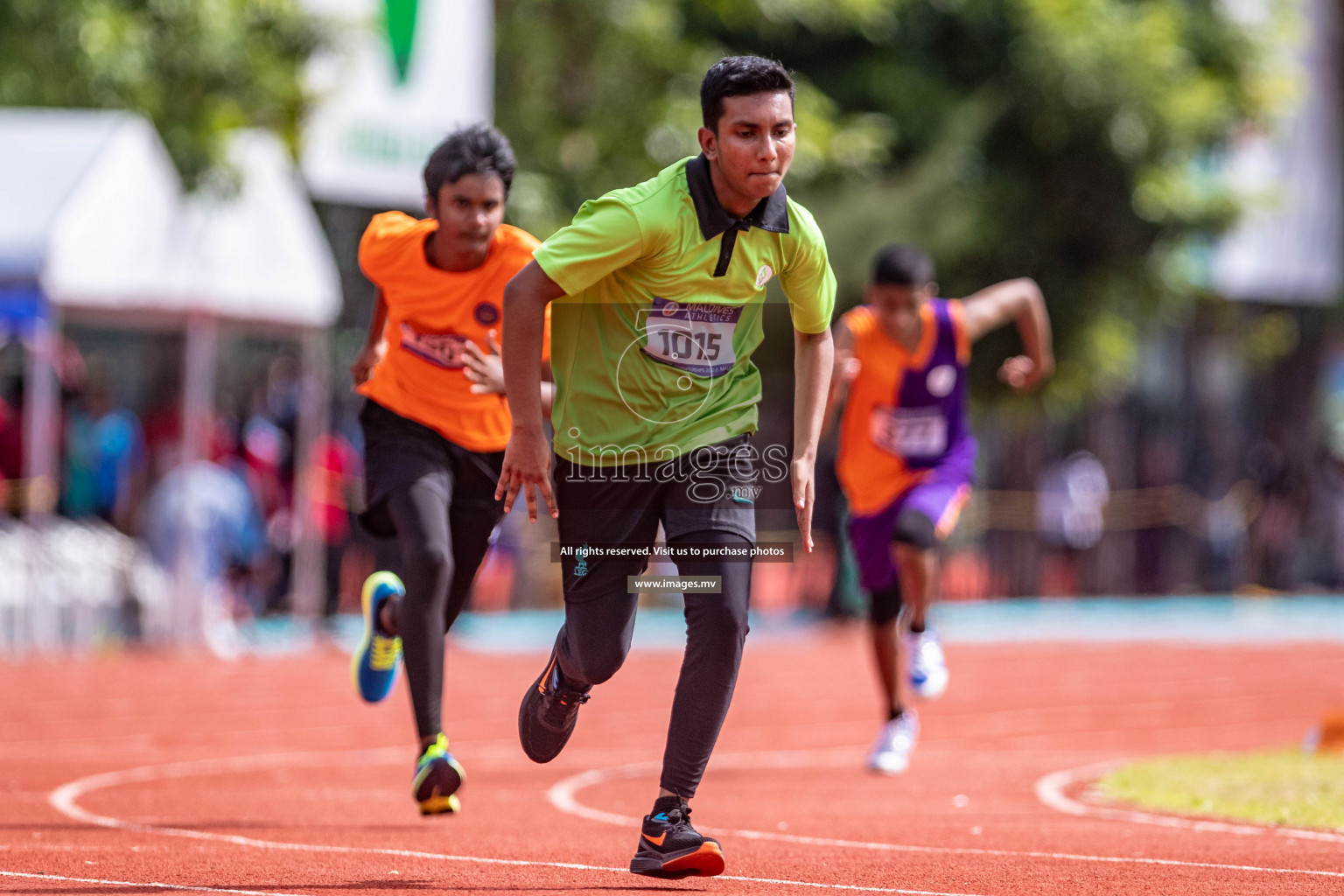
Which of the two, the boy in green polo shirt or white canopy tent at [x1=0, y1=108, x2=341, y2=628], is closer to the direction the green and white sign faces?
the boy in green polo shirt

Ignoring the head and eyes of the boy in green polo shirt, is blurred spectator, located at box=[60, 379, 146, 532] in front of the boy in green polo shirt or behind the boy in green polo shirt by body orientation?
behind

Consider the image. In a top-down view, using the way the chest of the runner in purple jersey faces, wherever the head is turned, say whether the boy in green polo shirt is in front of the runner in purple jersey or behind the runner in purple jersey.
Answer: in front

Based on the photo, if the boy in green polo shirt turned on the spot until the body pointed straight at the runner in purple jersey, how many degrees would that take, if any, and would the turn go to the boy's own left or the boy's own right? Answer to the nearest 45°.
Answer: approximately 135° to the boy's own left

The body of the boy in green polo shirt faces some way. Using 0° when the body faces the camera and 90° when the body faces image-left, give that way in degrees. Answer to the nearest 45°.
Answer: approximately 315°

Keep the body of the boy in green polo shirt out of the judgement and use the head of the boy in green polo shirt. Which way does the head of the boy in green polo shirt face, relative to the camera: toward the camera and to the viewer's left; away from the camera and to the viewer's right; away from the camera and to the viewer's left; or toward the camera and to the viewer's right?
toward the camera and to the viewer's right

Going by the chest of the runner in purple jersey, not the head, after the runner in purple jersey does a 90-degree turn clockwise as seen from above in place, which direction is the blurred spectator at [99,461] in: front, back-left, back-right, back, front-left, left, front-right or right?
front-right

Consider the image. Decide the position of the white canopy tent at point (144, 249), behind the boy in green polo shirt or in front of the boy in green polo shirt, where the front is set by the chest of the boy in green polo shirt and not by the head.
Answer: behind

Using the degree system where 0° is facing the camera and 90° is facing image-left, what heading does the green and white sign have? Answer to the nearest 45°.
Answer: approximately 0°

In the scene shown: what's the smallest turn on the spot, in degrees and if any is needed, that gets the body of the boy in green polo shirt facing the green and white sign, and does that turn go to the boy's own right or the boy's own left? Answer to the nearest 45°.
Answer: approximately 135° to the boy's own left

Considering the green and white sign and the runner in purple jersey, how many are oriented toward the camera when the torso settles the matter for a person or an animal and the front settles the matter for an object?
2

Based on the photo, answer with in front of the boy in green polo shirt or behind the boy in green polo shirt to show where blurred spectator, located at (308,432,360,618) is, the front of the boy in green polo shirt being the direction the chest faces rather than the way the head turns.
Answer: behind
